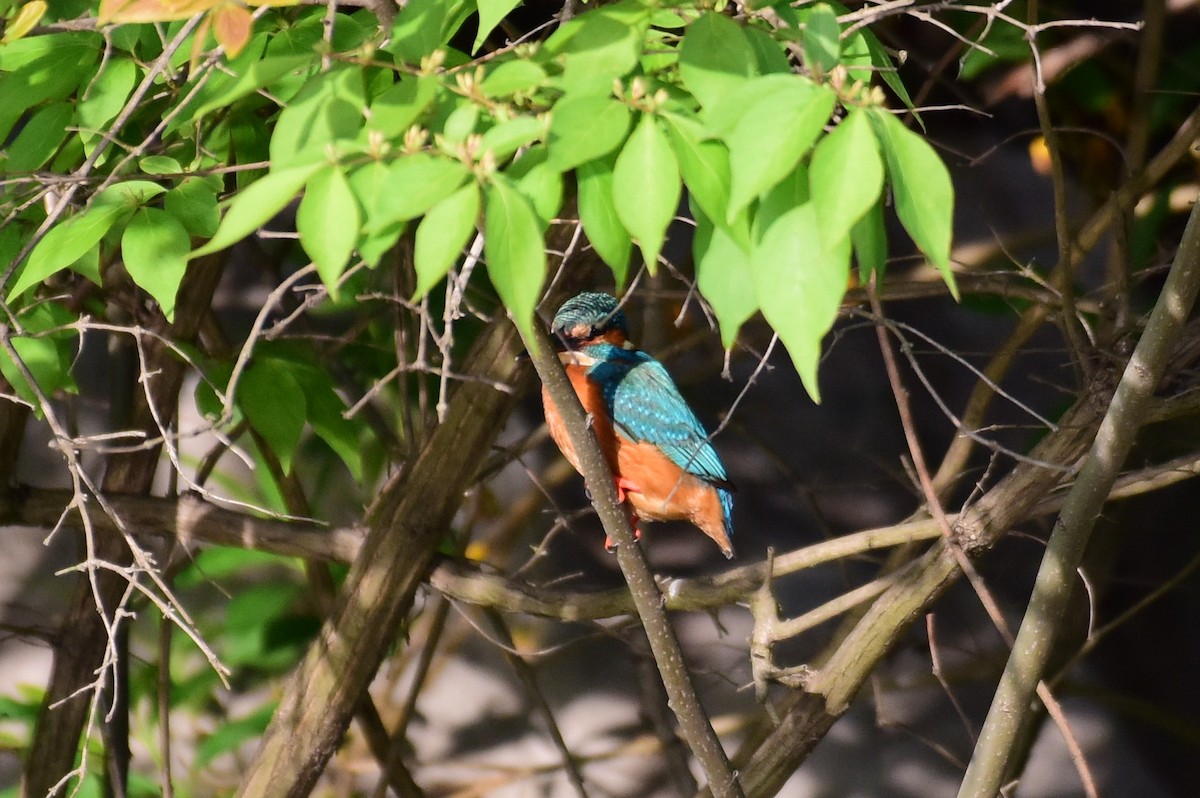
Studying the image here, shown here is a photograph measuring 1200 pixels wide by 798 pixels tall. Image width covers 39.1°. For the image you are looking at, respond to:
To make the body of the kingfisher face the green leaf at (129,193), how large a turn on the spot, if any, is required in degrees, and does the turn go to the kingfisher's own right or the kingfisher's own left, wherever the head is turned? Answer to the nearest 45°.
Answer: approximately 45° to the kingfisher's own left

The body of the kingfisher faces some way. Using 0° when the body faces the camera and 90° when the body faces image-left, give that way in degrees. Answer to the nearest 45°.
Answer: approximately 90°

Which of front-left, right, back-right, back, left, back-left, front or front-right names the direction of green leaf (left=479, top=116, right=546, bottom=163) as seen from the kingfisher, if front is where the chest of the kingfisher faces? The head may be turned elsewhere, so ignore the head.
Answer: left
